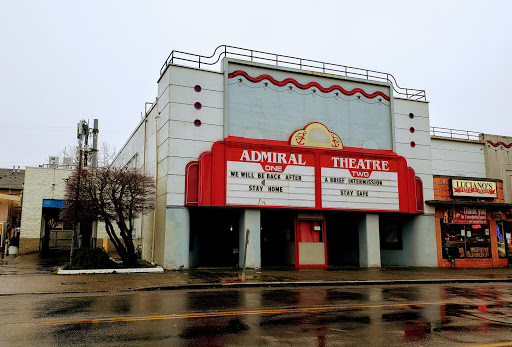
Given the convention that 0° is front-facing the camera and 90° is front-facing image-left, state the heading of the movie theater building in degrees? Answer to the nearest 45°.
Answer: approximately 315°

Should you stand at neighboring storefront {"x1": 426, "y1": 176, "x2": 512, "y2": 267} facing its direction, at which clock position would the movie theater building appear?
The movie theater building is roughly at 3 o'clock from the neighboring storefront.

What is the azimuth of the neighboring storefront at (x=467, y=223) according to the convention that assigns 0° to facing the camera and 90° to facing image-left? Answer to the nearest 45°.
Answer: approximately 315°

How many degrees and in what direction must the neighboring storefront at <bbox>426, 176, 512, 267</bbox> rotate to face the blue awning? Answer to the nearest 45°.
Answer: approximately 135° to its right

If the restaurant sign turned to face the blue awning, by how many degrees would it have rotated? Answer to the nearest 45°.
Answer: approximately 90° to its right

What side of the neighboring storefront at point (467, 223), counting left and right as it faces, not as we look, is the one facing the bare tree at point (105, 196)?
right

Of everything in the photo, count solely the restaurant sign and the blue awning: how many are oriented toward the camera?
2
